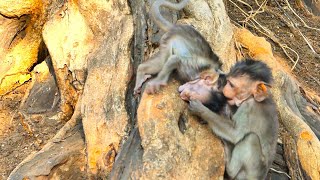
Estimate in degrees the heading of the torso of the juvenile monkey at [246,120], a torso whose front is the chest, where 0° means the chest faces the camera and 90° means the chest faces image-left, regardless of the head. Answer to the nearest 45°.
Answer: approximately 90°
